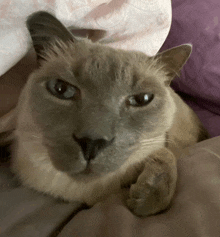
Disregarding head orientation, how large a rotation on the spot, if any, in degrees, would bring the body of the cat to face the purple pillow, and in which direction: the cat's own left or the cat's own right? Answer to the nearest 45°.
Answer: approximately 135° to the cat's own left

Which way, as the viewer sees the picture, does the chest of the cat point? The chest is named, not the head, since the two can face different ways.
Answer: toward the camera
